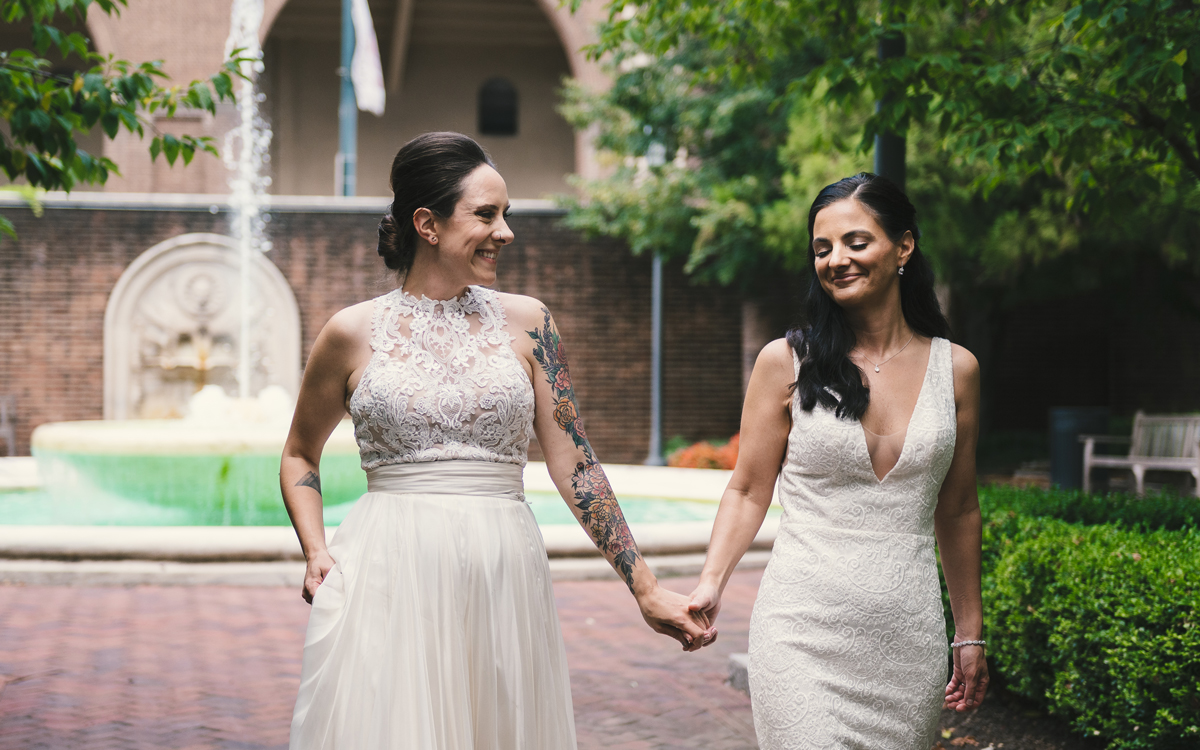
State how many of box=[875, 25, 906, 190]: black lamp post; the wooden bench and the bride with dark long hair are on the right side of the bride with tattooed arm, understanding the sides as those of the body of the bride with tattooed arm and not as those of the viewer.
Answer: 0

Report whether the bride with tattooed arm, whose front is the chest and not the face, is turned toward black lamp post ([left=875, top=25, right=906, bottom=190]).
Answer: no

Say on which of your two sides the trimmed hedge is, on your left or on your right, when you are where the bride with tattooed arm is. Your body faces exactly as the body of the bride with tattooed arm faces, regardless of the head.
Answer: on your left

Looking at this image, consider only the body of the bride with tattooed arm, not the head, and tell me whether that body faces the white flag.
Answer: no

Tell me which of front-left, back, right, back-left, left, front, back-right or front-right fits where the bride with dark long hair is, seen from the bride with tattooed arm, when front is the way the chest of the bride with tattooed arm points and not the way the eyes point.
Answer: left

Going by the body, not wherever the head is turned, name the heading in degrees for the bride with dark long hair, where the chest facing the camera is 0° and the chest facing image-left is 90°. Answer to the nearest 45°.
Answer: approximately 0°

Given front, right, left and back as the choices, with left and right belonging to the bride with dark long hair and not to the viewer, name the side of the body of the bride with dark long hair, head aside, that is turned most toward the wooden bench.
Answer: back

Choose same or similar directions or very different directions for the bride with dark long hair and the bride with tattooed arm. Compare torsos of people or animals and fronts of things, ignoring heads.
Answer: same or similar directions

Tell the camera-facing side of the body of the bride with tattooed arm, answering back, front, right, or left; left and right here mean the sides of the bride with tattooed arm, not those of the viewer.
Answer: front

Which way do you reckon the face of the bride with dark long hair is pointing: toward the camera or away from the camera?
toward the camera

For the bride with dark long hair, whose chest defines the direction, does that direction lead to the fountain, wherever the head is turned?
no

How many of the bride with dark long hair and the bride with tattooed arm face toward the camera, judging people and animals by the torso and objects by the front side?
2

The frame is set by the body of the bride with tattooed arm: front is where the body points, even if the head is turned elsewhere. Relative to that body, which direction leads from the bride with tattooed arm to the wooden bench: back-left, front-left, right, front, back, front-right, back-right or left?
back-left

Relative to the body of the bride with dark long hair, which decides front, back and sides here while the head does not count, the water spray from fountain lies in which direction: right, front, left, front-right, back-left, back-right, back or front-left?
back-right
